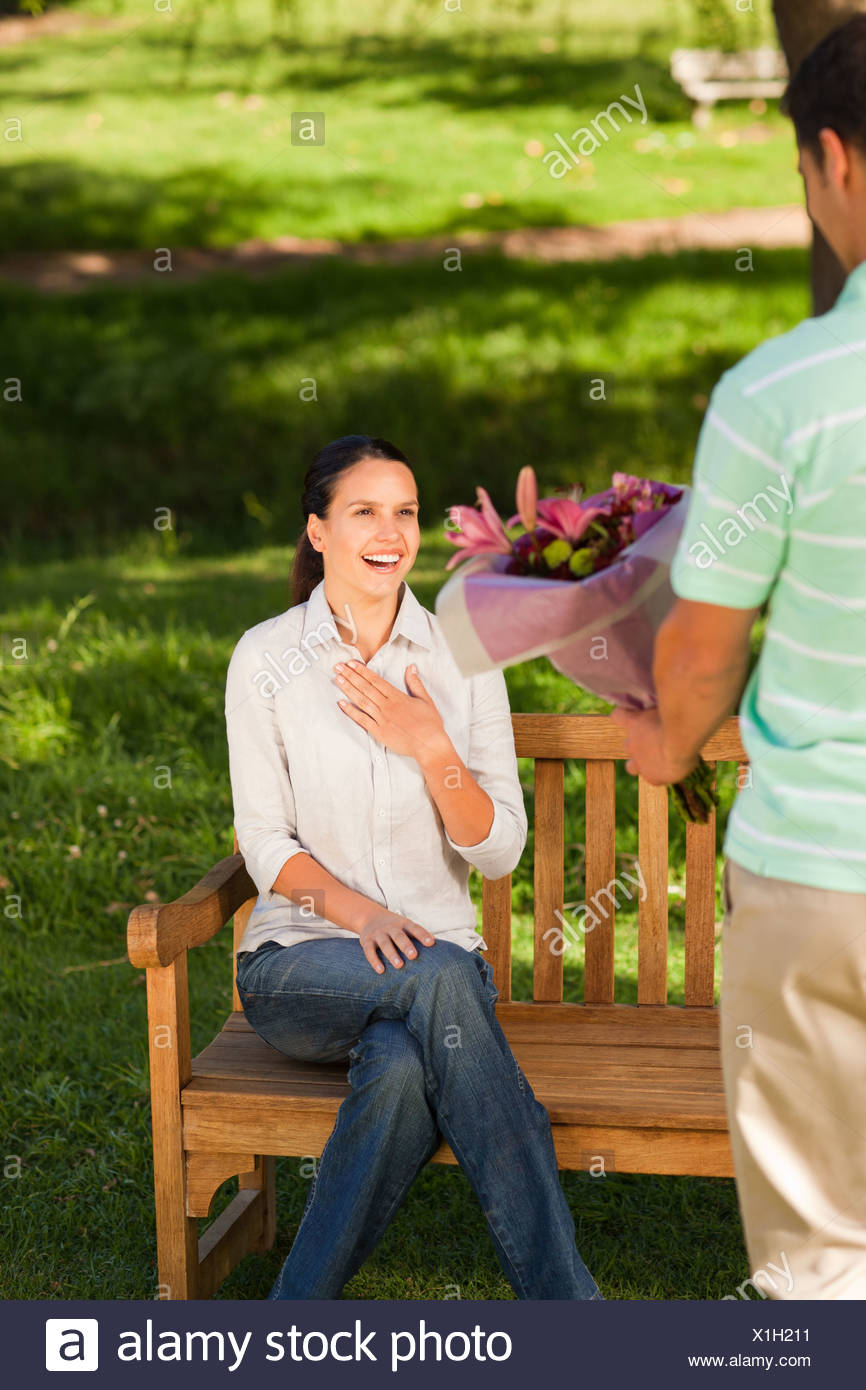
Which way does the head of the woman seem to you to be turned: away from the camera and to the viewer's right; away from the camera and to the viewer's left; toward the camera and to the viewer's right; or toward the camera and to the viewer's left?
toward the camera and to the viewer's right

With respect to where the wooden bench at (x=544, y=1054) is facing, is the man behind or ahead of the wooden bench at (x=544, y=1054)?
ahead

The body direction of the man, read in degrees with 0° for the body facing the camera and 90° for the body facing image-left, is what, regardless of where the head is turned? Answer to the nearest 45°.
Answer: approximately 135°

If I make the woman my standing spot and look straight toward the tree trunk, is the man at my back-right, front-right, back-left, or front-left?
back-right

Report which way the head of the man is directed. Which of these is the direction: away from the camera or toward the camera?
away from the camera

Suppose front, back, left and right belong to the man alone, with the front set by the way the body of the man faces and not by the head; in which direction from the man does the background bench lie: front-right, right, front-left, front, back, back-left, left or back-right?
front-right

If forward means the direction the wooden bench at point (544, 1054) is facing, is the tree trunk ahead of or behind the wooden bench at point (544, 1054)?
behind

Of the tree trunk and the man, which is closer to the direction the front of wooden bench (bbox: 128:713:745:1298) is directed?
the man

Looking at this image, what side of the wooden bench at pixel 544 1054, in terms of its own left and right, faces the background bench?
back

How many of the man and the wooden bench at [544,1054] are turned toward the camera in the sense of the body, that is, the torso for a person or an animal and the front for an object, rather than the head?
1

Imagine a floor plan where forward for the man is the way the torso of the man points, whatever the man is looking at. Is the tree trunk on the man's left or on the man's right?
on the man's right

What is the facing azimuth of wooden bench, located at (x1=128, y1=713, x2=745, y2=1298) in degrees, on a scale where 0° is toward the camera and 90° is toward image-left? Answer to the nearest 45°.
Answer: approximately 0°
